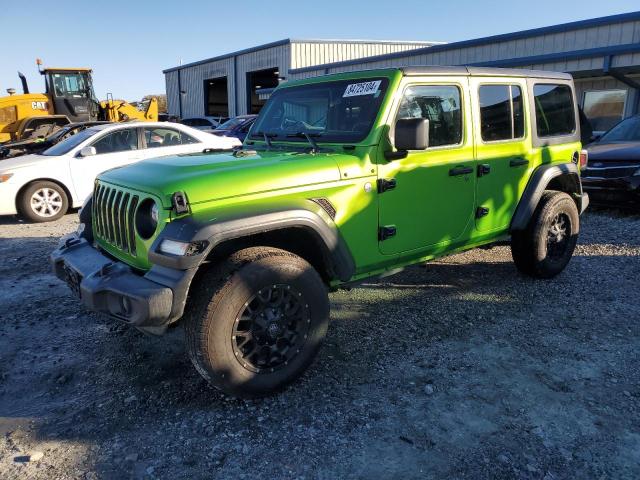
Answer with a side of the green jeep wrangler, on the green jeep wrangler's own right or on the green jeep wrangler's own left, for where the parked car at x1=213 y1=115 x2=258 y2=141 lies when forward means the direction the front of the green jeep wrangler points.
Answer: on the green jeep wrangler's own right

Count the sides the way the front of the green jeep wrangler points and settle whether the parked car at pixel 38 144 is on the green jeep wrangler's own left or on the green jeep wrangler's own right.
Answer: on the green jeep wrangler's own right

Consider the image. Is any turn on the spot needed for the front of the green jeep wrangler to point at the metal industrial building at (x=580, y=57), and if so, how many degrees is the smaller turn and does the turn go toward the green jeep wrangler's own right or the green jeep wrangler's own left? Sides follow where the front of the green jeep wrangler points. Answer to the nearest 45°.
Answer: approximately 180°

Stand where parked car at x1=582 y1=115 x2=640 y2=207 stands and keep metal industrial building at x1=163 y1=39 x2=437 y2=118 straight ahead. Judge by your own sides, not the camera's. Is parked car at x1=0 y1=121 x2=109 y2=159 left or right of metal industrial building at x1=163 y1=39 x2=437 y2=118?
left

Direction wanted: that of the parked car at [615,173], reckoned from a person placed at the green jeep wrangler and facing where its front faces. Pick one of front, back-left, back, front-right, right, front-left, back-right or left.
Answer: back

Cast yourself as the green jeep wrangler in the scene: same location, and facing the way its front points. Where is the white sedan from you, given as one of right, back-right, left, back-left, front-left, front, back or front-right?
right

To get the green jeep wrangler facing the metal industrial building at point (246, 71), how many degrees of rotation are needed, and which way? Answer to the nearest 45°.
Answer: approximately 135° to its right

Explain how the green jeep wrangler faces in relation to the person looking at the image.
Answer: facing the viewer and to the left of the viewer
